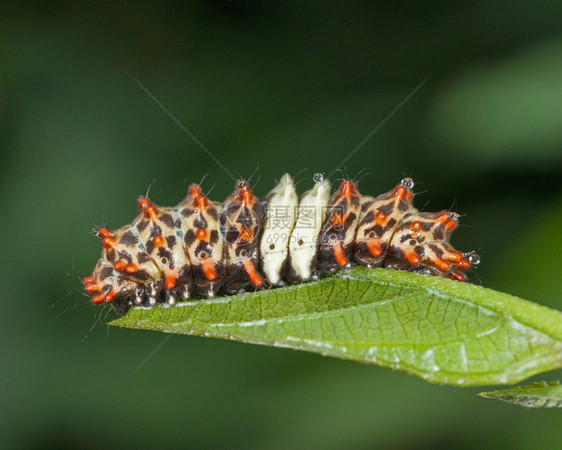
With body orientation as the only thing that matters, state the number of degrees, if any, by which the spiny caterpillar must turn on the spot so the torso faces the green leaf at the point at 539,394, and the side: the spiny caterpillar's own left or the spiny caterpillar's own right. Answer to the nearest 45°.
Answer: approximately 135° to the spiny caterpillar's own left

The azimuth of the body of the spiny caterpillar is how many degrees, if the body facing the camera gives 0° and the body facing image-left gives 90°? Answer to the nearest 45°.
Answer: approximately 90°
